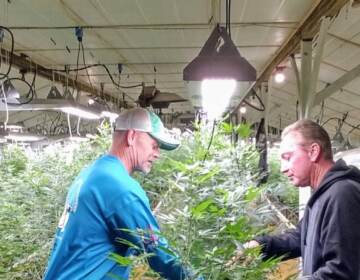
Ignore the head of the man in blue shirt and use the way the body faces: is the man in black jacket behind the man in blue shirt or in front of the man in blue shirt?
in front

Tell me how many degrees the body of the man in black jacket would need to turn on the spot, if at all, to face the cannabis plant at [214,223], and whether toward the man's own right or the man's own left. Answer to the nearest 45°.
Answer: approximately 45° to the man's own left

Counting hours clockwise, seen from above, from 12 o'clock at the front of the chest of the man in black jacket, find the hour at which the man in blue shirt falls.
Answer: The man in blue shirt is roughly at 11 o'clock from the man in black jacket.

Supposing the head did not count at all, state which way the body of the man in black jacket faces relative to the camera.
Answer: to the viewer's left

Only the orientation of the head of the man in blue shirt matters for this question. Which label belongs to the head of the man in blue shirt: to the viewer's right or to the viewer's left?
to the viewer's right

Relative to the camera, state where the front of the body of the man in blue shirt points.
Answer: to the viewer's right

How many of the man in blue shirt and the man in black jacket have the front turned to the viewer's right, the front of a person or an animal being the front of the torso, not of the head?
1

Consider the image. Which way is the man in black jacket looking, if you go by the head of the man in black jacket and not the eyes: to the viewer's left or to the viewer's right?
to the viewer's left

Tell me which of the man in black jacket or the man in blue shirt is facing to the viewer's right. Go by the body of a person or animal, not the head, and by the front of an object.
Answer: the man in blue shirt
